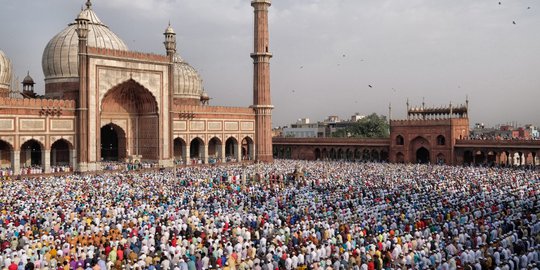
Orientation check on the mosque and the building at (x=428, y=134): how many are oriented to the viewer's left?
0

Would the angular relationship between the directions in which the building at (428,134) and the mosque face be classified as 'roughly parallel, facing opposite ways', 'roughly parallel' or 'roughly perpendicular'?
roughly perpendicular

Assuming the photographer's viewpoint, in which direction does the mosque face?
facing the viewer and to the right of the viewer

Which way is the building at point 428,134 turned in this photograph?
toward the camera
